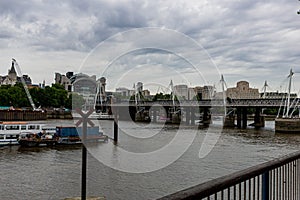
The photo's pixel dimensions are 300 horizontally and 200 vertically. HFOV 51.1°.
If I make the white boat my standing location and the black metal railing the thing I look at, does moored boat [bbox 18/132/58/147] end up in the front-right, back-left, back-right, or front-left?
front-left

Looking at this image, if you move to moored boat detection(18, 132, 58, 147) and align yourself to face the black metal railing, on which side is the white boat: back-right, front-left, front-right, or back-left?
back-right

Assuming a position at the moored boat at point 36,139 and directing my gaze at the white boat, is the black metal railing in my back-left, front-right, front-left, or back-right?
back-left
